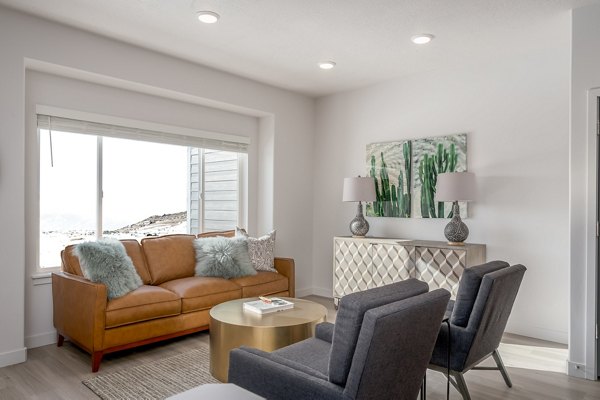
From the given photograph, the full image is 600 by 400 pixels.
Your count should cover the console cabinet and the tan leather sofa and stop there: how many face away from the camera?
0

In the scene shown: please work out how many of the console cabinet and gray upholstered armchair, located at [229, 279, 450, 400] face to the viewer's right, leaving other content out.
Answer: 0

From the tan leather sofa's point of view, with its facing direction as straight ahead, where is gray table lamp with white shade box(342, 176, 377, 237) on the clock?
The gray table lamp with white shade is roughly at 10 o'clock from the tan leather sofa.

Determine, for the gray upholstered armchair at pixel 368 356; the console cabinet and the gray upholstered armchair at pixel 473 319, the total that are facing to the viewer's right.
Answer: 0

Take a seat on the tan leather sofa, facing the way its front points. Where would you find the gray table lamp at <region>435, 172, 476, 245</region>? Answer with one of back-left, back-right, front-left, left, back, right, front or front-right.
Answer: front-left

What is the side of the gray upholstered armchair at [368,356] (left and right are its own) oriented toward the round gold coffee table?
front

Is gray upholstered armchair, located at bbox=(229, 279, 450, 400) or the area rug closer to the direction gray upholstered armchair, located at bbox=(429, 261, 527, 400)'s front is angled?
the area rug

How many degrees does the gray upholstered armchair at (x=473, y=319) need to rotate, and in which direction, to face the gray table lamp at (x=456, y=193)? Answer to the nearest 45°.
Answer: approximately 45° to its right

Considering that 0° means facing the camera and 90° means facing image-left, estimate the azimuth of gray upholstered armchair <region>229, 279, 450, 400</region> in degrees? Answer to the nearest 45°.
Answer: approximately 135°

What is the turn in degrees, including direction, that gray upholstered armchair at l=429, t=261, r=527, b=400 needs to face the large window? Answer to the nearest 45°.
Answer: approximately 45° to its left

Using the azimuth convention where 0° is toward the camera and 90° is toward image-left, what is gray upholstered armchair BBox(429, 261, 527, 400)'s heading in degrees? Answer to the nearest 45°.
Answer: approximately 135°

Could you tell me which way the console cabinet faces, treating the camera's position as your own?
facing the viewer and to the left of the viewer

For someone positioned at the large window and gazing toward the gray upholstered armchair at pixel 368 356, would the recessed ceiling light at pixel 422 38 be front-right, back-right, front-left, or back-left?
front-left

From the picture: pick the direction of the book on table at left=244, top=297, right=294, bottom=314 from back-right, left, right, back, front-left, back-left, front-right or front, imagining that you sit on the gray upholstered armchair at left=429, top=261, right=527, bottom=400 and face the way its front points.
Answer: front-left

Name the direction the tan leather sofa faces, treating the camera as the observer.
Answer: facing the viewer and to the right of the viewer
